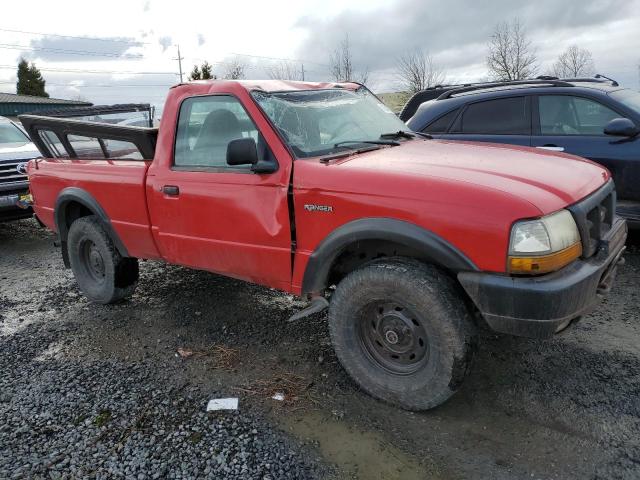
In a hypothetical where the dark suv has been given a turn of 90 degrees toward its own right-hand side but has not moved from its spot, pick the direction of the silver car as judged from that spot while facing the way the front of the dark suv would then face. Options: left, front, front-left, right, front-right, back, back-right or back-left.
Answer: front-right

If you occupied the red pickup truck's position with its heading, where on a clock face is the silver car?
The silver car is roughly at 6 o'clock from the red pickup truck.

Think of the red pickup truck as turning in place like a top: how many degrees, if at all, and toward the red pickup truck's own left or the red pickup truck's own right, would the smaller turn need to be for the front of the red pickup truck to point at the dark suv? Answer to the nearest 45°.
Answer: approximately 90° to the red pickup truck's own left

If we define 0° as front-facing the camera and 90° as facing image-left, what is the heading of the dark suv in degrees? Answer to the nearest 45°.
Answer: approximately 315°

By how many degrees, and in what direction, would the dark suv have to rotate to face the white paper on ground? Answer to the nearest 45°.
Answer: approximately 90° to its right
